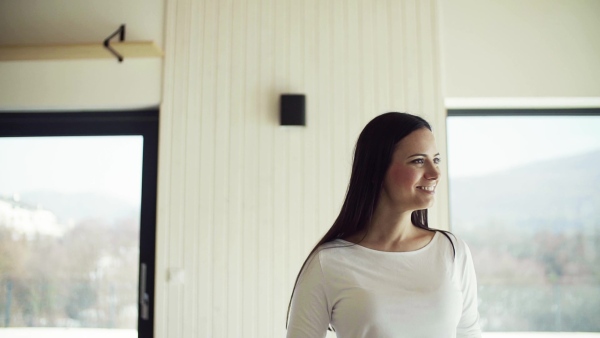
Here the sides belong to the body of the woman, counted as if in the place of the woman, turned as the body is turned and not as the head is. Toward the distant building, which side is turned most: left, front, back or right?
back

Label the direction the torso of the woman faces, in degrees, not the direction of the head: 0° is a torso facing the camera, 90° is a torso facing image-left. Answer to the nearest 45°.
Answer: approximately 315°

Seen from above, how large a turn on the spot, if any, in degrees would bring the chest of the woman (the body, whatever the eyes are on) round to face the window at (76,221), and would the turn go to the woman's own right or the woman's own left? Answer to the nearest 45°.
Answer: approximately 180°

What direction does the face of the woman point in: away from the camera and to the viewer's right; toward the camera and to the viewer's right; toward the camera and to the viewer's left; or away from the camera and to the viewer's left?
toward the camera and to the viewer's right
